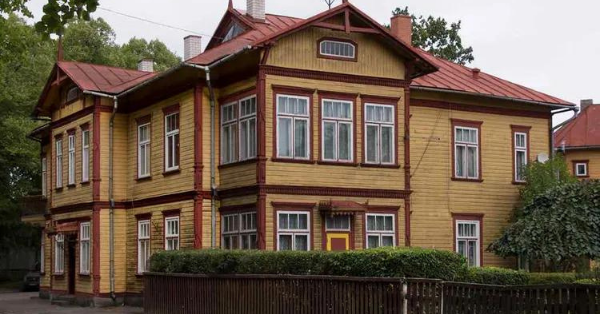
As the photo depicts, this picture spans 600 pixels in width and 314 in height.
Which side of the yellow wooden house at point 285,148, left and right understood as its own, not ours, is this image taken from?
front

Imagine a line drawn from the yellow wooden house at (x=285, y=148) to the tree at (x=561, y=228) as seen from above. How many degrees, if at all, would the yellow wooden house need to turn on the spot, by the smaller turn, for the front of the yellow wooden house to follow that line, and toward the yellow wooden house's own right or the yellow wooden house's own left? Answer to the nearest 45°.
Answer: approximately 90° to the yellow wooden house's own left

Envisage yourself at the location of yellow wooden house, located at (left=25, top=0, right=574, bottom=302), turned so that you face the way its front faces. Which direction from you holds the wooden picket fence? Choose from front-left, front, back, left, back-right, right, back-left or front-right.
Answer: front

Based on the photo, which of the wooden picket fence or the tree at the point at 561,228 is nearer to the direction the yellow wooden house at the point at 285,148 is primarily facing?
the wooden picket fence

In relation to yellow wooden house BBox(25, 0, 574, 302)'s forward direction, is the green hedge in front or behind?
in front

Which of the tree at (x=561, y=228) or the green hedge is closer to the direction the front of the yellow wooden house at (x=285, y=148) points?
the green hedge
